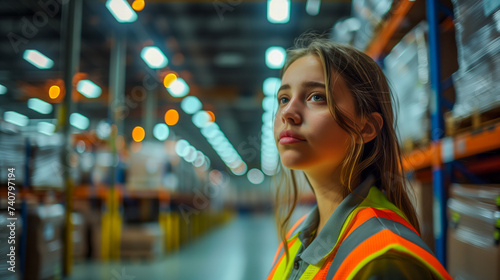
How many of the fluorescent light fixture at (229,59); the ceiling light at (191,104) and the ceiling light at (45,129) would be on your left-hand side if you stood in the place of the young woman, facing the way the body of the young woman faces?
0

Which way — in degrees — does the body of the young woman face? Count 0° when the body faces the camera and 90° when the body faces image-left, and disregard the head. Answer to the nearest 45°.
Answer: approximately 45°

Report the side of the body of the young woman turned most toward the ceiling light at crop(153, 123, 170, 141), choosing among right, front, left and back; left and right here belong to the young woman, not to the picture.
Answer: right

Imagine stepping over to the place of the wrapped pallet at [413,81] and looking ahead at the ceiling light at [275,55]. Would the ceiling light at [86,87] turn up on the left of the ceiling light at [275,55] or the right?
left

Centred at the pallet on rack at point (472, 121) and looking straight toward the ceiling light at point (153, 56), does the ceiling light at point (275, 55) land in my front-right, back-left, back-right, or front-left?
front-right

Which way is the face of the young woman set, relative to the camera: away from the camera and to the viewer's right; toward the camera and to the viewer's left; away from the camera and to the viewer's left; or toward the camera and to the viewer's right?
toward the camera and to the viewer's left

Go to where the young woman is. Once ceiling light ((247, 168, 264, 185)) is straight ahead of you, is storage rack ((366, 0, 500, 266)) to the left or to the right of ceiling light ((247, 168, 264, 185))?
right

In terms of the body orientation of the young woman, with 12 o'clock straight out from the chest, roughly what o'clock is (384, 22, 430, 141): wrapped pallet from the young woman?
The wrapped pallet is roughly at 5 o'clock from the young woman.
